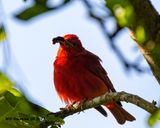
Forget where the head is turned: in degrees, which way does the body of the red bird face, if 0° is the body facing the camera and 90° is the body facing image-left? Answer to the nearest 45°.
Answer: approximately 45°

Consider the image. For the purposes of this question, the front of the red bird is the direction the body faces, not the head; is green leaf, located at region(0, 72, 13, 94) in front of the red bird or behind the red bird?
in front

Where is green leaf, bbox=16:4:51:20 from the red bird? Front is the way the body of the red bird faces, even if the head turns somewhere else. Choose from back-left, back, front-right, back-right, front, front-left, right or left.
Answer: front-right
